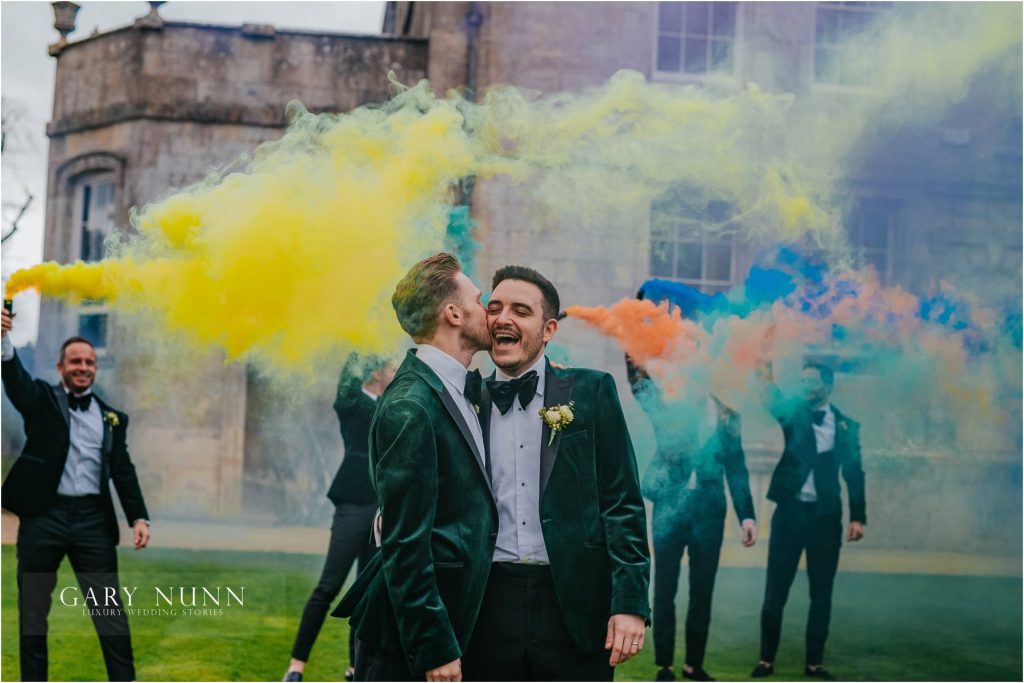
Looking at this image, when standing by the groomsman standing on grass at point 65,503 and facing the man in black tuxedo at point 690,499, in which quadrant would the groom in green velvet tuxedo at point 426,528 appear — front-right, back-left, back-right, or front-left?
front-right

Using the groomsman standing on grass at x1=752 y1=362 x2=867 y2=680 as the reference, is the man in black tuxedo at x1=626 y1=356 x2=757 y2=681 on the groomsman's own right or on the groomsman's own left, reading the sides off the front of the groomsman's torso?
on the groomsman's own right

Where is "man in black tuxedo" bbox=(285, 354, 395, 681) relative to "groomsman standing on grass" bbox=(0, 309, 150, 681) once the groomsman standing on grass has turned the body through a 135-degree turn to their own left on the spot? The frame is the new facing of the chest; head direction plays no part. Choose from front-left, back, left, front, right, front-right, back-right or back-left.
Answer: front-right

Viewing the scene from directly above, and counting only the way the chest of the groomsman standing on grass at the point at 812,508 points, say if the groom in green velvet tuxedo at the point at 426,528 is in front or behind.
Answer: in front

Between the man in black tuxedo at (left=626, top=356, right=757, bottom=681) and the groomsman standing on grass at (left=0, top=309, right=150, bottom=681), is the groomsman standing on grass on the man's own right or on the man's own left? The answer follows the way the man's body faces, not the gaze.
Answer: on the man's own right

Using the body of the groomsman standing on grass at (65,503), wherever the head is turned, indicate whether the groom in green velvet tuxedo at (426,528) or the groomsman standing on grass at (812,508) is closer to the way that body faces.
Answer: the groom in green velvet tuxedo

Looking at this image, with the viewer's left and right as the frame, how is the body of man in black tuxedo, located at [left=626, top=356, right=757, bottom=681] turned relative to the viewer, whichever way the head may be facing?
facing the viewer

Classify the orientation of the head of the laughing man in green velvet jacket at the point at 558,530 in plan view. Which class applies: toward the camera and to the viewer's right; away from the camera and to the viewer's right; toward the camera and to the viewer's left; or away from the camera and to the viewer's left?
toward the camera and to the viewer's left

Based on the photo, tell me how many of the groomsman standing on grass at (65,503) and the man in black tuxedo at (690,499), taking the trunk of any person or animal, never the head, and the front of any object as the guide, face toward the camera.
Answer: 2

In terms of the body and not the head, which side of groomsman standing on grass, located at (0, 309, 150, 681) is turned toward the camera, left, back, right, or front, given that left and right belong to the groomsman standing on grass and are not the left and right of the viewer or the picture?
front

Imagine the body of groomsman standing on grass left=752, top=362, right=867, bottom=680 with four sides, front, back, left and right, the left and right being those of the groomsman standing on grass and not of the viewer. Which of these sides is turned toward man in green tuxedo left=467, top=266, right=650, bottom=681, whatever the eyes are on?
front

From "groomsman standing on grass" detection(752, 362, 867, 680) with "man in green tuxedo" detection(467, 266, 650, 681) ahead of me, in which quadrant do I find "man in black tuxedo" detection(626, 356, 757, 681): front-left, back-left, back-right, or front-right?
front-right

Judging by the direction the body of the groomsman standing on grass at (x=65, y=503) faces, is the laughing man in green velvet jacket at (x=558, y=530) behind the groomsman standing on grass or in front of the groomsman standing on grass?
in front
